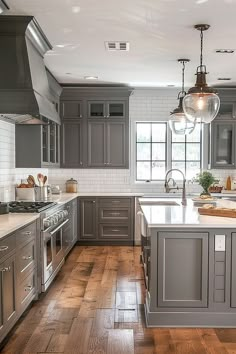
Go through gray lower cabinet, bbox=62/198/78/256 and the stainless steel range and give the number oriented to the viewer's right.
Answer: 2

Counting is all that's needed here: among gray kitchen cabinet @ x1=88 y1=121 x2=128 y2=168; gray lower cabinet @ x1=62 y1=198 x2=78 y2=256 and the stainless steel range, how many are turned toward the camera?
1

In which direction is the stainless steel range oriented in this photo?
to the viewer's right

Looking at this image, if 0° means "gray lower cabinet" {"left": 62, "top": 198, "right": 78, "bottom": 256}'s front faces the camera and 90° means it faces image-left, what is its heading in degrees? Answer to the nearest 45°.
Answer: approximately 270°

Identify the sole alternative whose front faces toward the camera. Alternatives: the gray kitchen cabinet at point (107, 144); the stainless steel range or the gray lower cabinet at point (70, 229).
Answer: the gray kitchen cabinet

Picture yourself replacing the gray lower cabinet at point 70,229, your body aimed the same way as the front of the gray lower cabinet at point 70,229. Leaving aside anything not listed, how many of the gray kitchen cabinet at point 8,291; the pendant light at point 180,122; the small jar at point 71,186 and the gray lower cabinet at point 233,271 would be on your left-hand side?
1

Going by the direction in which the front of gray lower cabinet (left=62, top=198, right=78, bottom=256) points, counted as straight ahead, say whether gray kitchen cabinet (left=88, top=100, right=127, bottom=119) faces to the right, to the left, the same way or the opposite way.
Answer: to the right

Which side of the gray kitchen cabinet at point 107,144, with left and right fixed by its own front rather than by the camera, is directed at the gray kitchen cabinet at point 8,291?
front

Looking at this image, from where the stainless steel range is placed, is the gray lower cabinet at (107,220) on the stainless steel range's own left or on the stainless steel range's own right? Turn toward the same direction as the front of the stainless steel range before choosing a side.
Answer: on the stainless steel range's own left

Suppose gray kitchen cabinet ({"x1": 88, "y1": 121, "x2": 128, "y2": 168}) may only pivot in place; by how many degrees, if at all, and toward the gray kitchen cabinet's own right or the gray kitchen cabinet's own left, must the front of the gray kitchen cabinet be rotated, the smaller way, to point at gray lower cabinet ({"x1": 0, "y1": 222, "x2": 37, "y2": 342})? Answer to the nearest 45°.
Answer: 0° — it already faces it

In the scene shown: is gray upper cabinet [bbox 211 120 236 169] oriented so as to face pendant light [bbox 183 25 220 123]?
yes

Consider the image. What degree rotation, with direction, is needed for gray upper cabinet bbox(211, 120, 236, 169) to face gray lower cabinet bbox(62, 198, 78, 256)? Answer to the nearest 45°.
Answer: approximately 45° to its right
